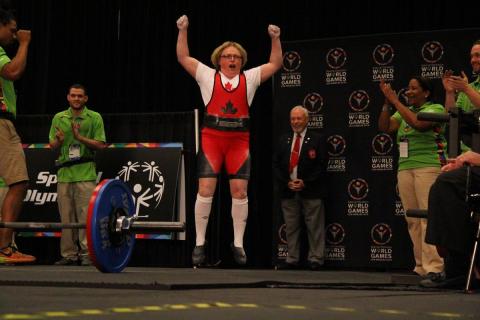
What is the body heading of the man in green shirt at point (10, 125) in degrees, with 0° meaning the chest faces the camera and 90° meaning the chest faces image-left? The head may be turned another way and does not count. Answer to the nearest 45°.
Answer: approximately 270°

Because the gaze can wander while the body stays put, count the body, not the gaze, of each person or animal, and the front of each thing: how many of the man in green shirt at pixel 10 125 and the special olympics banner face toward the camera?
1

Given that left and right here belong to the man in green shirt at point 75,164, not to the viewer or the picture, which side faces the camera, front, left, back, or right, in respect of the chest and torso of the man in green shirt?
front

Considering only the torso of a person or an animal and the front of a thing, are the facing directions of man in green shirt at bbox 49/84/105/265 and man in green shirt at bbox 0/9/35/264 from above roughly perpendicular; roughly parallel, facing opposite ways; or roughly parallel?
roughly perpendicular

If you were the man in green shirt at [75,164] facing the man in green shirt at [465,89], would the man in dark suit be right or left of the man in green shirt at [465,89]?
left

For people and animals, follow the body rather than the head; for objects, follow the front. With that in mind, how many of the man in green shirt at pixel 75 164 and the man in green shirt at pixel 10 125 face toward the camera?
1

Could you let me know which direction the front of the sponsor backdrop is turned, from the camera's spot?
facing the viewer

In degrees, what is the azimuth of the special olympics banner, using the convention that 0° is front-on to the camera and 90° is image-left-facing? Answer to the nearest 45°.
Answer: approximately 0°

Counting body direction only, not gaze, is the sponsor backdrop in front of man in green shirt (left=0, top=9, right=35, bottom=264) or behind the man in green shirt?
in front

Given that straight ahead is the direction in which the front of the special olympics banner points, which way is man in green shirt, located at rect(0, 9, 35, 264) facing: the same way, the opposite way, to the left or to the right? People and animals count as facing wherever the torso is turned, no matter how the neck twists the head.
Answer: to the left

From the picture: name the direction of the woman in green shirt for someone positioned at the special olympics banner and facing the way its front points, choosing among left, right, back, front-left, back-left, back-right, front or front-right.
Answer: front-left

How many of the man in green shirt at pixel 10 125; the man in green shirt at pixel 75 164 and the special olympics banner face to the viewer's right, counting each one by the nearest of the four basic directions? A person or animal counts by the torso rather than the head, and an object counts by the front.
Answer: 1

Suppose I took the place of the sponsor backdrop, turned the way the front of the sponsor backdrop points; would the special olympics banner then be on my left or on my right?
on my right

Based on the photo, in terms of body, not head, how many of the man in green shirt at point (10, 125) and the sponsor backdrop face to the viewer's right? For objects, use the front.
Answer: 1
